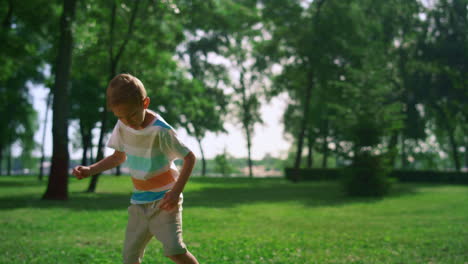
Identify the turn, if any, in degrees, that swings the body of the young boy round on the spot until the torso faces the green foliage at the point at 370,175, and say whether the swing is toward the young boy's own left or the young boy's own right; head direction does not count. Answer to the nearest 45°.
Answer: approximately 180°

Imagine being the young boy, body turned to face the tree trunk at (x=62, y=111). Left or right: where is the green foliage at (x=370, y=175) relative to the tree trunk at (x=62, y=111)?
right

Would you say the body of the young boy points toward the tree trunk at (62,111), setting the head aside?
no

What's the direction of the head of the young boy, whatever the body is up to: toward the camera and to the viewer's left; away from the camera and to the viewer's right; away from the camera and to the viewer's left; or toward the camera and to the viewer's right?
toward the camera and to the viewer's left
